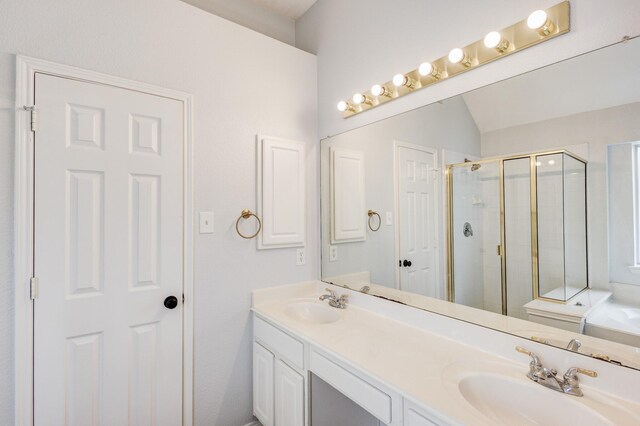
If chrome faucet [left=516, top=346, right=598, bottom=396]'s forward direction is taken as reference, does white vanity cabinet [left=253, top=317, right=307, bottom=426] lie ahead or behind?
ahead

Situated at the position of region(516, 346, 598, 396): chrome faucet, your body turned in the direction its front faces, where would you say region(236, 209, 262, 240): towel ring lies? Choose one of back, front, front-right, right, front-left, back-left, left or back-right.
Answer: front-right

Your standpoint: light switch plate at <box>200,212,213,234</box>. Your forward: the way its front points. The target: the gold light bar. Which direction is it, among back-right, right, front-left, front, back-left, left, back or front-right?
front-left

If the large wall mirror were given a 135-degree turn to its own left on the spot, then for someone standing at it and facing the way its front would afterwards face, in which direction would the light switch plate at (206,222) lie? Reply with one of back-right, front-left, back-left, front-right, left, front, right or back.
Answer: back

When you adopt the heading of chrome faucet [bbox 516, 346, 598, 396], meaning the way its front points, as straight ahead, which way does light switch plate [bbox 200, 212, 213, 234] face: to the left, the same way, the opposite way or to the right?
to the left

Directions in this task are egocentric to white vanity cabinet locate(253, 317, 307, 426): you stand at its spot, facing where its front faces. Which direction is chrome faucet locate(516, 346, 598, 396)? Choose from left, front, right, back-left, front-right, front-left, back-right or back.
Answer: left

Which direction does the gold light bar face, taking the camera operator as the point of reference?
facing the viewer and to the left of the viewer

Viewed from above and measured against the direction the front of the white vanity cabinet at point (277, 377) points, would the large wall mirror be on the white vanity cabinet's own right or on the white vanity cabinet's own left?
on the white vanity cabinet's own left

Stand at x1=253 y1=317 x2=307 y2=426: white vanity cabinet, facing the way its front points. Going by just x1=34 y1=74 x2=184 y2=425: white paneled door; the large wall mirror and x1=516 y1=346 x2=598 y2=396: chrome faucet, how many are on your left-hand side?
2

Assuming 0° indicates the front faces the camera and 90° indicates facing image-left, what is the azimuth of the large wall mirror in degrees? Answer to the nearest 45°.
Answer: approximately 45°

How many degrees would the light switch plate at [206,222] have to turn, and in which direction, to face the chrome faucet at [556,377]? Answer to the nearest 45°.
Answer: approximately 45° to its left
